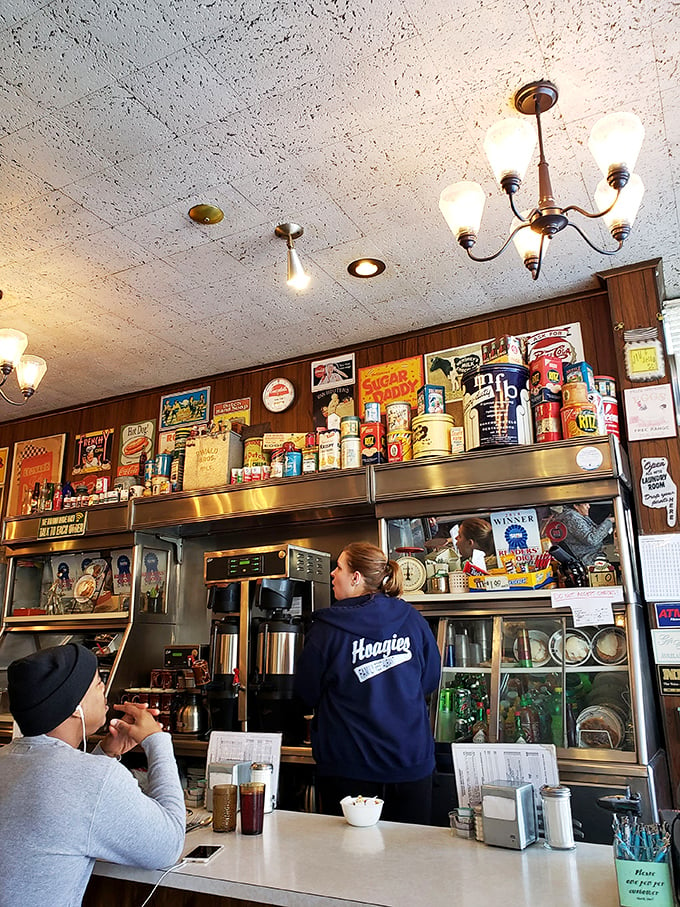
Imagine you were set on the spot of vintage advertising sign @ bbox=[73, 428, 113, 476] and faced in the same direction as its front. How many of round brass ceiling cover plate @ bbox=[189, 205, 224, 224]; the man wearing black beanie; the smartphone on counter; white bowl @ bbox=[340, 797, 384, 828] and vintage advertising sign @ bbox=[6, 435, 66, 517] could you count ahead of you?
4

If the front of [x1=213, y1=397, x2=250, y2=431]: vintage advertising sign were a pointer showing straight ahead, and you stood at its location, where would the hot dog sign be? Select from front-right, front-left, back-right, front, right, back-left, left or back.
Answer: back-right

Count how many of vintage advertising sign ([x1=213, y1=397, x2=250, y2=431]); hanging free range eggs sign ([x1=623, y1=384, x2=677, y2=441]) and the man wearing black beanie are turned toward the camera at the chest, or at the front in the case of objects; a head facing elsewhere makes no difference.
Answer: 2

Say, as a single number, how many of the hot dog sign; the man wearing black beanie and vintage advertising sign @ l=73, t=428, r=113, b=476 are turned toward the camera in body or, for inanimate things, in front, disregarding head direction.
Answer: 2

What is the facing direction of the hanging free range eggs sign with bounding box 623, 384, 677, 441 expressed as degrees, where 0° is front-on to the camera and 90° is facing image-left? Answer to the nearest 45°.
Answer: approximately 0°

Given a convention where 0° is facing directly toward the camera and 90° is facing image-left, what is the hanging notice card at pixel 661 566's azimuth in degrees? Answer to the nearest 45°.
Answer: approximately 0°

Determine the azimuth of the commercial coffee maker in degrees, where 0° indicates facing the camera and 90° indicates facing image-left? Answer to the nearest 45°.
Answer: approximately 45°

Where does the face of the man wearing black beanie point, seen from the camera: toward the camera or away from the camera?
away from the camera
